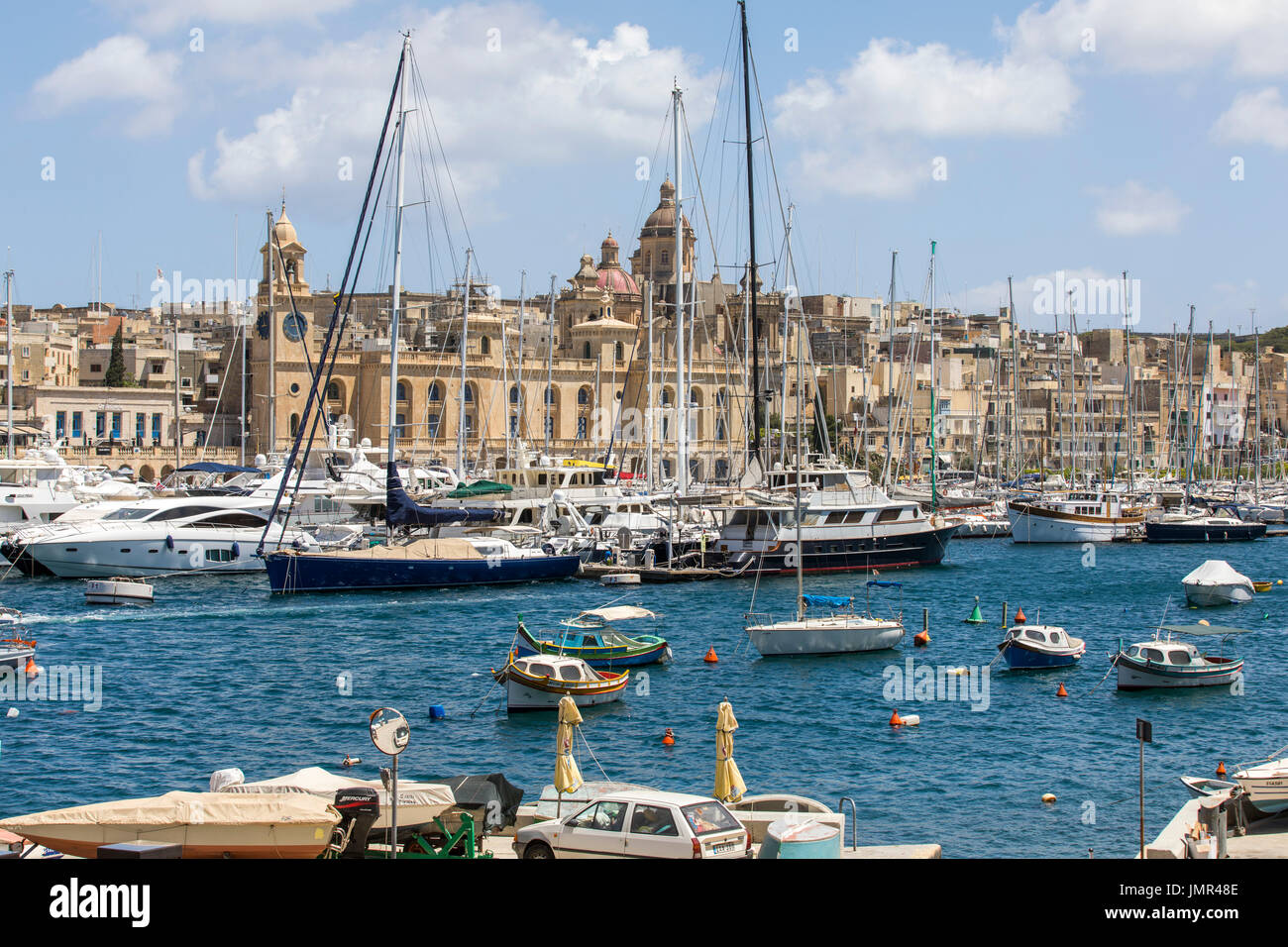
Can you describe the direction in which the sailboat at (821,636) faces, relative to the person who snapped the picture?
facing to the left of the viewer

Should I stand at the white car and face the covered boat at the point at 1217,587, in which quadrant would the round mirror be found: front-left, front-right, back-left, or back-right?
back-left

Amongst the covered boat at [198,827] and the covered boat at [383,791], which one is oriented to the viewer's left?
the covered boat at [198,827]

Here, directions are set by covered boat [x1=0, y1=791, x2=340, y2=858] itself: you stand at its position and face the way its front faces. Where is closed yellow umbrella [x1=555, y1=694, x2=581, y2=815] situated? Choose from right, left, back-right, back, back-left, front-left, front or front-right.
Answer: back-right

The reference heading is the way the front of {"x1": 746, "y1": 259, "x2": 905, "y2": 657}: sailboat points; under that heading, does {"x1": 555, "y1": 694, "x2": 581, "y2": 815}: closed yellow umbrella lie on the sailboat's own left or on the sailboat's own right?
on the sailboat's own left

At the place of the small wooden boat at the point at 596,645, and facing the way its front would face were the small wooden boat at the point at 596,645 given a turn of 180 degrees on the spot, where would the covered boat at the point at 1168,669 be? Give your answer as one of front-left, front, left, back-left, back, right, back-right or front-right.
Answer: front

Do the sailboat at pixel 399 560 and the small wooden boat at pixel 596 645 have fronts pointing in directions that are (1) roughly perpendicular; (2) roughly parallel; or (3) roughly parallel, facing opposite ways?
roughly parallel

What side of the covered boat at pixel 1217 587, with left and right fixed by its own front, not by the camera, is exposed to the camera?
left

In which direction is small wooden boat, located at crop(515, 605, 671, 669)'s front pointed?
to the viewer's left

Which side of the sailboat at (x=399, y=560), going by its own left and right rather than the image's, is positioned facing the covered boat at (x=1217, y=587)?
back

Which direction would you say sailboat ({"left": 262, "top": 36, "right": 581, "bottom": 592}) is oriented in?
to the viewer's left

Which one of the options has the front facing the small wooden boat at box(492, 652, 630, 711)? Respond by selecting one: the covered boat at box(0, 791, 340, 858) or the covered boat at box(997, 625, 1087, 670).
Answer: the covered boat at box(997, 625, 1087, 670)

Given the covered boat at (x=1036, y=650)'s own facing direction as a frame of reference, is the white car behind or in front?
in front

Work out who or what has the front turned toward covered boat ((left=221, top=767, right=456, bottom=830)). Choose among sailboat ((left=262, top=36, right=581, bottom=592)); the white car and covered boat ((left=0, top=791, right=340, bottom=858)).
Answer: the white car

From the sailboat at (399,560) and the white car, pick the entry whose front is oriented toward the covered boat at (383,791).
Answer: the white car

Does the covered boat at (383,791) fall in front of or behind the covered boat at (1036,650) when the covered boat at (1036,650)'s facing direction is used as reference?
in front
